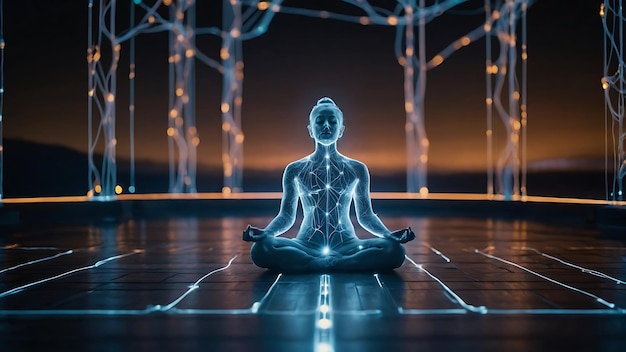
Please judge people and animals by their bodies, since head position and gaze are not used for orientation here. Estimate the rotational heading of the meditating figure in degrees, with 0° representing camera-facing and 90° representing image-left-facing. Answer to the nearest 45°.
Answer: approximately 0°

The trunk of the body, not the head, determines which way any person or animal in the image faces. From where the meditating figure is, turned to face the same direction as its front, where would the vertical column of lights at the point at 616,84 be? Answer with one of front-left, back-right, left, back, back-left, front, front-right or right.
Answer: back-left

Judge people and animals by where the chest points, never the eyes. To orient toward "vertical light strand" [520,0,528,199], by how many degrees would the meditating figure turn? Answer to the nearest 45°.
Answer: approximately 135° to its left

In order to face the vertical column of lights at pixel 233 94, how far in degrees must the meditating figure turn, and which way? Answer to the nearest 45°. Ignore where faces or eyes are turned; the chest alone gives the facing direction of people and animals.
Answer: approximately 180°

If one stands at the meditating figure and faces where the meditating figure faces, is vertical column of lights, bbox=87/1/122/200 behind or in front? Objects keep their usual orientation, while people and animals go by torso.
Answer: behind

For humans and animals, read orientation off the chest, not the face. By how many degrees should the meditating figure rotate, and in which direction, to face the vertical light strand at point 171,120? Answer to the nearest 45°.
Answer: approximately 135° to its right

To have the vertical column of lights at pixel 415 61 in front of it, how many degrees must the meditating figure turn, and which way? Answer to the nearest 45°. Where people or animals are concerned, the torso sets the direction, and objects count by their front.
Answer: approximately 180°

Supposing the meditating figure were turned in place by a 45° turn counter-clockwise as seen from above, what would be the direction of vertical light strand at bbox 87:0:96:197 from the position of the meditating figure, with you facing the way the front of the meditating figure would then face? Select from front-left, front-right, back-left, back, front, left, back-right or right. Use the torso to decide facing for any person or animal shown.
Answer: back

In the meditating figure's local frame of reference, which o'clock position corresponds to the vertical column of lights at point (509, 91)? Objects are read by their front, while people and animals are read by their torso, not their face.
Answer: The vertical column of lights is roughly at 7 o'clock from the meditating figure.

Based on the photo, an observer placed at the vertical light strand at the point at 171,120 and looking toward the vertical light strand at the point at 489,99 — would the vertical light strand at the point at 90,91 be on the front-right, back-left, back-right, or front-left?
back-right
